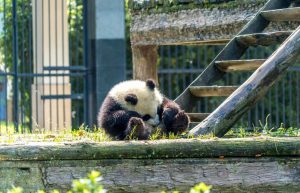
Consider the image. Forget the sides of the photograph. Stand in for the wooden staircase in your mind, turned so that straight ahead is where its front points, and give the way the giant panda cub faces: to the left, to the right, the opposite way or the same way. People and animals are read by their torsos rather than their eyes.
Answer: to the left

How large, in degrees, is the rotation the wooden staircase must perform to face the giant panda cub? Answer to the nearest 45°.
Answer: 0° — it already faces it

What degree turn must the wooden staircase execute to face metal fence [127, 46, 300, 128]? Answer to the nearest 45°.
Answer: approximately 135° to its right

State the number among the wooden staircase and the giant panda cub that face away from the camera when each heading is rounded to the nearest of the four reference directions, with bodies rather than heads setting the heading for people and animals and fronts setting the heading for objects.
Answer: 0

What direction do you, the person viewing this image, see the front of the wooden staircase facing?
facing the viewer and to the left of the viewer
